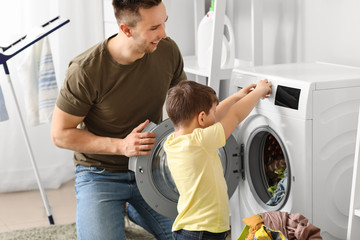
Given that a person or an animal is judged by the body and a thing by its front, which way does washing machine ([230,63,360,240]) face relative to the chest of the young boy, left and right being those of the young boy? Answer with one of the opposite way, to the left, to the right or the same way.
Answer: the opposite way

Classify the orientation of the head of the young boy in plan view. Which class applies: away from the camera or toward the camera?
away from the camera

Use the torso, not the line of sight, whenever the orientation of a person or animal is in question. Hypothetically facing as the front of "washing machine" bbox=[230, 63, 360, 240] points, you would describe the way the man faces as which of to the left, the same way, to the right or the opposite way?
to the left

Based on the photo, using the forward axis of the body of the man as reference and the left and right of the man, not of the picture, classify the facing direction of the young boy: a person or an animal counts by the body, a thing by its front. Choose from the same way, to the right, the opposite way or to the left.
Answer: to the left

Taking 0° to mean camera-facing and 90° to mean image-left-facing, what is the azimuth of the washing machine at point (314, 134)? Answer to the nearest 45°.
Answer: approximately 45°

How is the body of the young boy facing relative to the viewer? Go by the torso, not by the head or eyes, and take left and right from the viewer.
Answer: facing away from the viewer and to the right of the viewer

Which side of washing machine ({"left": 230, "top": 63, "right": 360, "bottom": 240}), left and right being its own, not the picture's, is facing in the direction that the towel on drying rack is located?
right

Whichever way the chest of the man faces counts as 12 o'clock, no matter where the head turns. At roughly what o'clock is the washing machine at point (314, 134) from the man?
The washing machine is roughly at 11 o'clock from the man.

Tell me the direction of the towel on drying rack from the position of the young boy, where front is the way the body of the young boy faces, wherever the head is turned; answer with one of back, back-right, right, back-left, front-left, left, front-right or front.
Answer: left

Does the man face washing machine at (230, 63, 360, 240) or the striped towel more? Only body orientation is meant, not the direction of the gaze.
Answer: the washing machine

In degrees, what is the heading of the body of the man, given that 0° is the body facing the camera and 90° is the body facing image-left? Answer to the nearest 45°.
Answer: approximately 315°
